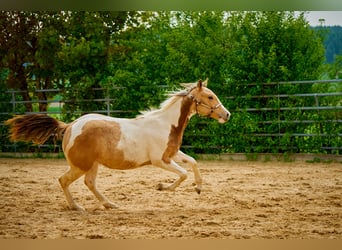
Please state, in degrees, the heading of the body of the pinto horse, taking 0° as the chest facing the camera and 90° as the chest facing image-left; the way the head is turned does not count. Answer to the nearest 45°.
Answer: approximately 270°

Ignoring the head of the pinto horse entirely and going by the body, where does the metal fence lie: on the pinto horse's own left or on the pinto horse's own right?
on the pinto horse's own left
